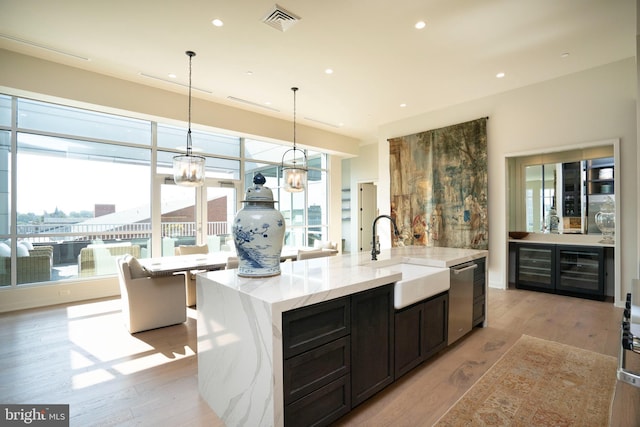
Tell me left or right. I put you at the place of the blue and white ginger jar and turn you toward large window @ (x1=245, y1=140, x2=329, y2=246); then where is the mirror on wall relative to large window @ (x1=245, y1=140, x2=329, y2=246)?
right

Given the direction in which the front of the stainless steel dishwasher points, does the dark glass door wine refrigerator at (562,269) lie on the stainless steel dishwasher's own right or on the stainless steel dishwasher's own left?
on the stainless steel dishwasher's own left

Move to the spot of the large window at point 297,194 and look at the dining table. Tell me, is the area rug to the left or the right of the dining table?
left

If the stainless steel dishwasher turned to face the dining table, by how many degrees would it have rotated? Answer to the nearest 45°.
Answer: approximately 135° to its right

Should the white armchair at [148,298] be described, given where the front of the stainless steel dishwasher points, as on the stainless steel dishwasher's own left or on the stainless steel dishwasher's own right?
on the stainless steel dishwasher's own right

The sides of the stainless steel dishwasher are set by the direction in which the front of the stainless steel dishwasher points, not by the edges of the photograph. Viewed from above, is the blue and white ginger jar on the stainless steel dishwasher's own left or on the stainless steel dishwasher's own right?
on the stainless steel dishwasher's own right

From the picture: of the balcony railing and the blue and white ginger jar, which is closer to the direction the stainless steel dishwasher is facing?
the blue and white ginger jar

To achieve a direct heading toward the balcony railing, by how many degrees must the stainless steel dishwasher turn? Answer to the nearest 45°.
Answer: approximately 135° to its right

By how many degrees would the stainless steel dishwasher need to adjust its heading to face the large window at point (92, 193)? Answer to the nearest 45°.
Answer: approximately 135° to its right

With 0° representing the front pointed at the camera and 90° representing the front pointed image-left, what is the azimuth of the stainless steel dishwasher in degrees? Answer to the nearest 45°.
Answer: approximately 315°
